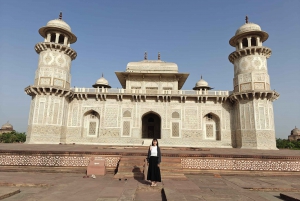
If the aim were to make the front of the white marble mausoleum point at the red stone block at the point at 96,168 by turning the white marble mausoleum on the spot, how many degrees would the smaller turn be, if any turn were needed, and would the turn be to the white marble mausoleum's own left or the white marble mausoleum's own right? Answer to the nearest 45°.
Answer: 0° — it already faces it

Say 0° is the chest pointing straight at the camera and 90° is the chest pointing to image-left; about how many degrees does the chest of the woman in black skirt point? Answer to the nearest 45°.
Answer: approximately 0°

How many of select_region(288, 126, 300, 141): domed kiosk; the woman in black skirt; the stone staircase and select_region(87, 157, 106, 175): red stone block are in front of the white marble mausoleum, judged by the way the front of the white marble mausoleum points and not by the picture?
3

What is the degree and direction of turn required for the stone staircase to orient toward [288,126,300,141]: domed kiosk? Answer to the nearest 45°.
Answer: approximately 135° to its left

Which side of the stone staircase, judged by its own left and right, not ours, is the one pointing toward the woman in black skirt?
front

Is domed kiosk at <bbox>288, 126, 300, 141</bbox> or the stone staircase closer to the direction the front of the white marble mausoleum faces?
the stone staircase

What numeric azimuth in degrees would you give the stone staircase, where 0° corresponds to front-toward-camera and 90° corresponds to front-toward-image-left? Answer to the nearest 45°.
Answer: approximately 0°

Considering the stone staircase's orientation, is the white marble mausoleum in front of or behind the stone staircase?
behind

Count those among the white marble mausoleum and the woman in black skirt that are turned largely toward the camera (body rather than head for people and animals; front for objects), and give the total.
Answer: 2

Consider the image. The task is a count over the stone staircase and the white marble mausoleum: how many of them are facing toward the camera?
2

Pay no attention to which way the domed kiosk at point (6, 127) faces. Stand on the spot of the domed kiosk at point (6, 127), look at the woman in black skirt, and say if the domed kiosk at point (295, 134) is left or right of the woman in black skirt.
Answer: left

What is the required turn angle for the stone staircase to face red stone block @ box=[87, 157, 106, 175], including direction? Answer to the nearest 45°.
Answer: approximately 90° to its right
